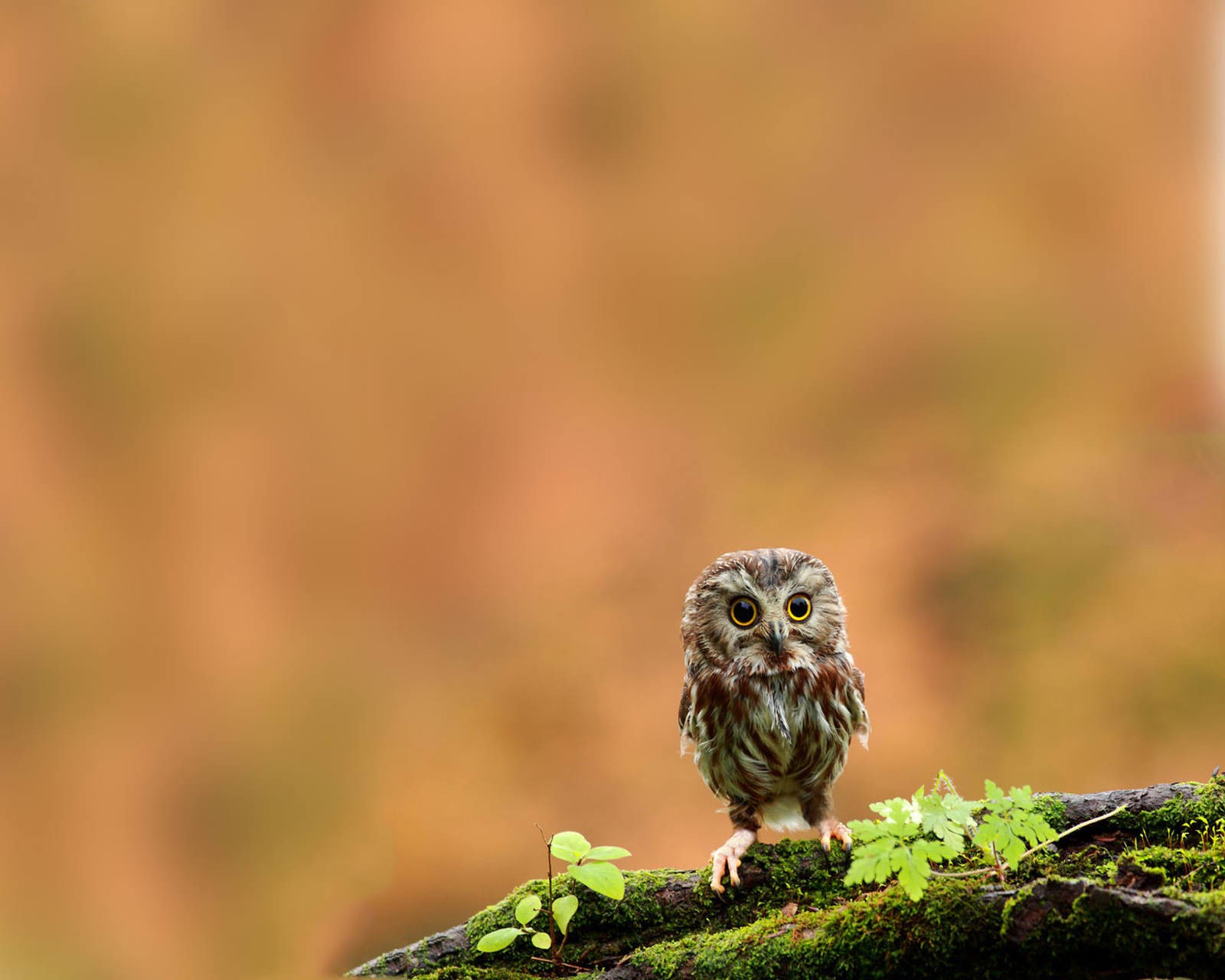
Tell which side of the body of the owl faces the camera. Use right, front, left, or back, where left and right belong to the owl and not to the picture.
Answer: front
